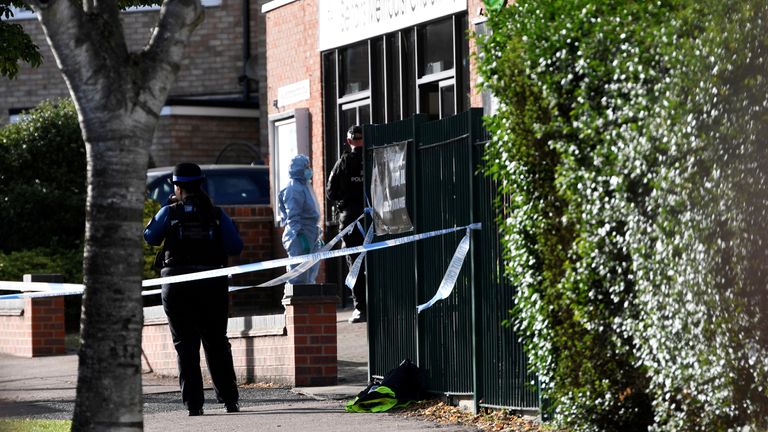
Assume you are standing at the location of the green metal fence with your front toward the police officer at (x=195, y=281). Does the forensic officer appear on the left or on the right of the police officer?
right

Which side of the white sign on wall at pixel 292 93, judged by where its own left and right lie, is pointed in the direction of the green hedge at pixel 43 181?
right

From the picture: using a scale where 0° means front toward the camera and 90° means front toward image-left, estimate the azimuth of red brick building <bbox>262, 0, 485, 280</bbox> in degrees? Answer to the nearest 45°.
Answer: approximately 45°

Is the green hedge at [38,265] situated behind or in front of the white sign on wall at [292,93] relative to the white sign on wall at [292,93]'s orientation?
in front

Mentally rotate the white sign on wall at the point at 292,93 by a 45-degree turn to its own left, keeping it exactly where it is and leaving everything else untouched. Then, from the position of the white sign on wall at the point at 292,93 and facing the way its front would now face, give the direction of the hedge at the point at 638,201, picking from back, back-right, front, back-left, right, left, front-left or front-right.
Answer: front

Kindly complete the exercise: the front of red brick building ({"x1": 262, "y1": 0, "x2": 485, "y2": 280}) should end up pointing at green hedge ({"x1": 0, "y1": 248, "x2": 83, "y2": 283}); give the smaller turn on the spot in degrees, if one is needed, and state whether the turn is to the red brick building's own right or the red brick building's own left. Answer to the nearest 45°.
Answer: approximately 45° to the red brick building's own right

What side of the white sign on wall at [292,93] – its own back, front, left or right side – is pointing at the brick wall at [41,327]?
front

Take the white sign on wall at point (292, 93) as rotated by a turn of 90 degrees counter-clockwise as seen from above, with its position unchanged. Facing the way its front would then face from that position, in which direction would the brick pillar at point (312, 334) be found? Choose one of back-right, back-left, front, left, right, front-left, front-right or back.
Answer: front-right

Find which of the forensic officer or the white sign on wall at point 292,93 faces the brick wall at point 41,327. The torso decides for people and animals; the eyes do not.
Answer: the white sign on wall

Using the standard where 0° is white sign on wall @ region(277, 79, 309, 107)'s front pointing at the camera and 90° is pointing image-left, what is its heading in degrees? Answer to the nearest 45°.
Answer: approximately 45°
